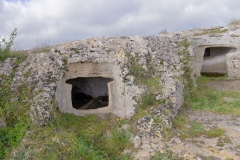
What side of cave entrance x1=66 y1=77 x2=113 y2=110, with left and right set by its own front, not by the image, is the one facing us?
front

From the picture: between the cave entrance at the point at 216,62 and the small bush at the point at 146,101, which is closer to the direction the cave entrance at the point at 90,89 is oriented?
the small bush

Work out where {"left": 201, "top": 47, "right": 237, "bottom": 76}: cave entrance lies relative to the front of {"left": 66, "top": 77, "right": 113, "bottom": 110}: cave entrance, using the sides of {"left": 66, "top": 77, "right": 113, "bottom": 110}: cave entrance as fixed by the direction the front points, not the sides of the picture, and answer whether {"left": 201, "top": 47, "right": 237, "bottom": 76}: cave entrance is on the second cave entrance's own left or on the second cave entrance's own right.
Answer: on the second cave entrance's own left

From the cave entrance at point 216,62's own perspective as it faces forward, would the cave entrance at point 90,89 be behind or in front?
in front

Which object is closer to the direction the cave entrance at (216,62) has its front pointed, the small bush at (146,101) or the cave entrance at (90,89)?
the small bush

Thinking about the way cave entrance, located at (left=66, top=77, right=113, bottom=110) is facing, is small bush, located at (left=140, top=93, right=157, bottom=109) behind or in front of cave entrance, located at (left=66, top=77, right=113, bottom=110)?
in front

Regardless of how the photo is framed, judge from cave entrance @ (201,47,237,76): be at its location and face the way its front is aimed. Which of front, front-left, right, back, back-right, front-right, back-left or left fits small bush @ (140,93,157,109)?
front

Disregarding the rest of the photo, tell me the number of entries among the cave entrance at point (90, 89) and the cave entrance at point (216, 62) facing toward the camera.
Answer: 2

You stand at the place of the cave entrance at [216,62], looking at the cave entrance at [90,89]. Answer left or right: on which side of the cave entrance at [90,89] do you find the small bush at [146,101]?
left
